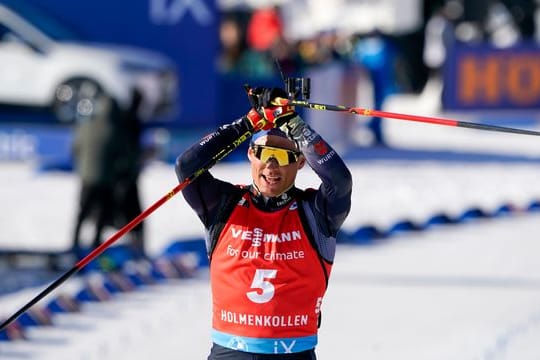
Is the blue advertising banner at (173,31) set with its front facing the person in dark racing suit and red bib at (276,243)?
yes

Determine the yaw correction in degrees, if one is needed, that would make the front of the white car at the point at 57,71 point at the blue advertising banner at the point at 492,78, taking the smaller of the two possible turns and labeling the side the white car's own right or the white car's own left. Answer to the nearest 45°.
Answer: approximately 45° to the white car's own left

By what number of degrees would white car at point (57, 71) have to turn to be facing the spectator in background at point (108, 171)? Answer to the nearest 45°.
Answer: approximately 45° to its right

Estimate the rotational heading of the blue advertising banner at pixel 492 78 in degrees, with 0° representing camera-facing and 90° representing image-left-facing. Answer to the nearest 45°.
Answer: approximately 0°

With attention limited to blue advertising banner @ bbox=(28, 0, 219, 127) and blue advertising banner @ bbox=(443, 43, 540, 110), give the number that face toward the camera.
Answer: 2

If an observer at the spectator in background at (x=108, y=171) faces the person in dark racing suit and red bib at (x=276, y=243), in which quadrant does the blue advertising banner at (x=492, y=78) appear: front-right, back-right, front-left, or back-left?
back-left

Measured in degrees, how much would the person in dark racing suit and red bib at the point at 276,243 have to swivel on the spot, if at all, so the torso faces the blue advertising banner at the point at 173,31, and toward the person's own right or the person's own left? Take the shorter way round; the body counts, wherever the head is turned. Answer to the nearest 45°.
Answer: approximately 180°

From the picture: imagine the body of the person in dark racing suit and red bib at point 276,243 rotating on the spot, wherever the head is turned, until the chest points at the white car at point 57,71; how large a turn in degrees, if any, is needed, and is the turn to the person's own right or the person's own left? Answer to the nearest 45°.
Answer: approximately 180°

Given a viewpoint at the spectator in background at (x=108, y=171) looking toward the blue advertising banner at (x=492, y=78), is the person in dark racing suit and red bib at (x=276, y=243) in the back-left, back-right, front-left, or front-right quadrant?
back-right
